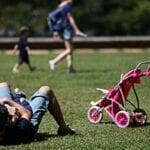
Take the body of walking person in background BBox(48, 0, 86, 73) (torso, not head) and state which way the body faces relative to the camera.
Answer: to the viewer's right

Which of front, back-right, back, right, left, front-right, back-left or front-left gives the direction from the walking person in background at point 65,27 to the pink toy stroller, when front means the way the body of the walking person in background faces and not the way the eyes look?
right

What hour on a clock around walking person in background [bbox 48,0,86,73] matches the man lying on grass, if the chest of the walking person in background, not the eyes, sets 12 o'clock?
The man lying on grass is roughly at 3 o'clock from the walking person in background.

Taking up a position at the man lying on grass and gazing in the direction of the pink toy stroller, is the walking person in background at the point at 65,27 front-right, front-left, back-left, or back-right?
front-left
